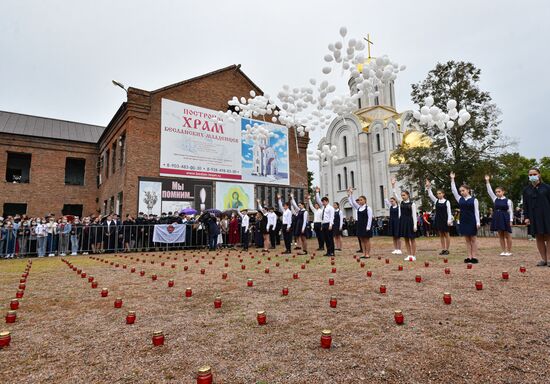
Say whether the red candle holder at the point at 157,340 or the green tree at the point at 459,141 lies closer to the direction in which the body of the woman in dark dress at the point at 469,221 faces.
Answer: the red candle holder

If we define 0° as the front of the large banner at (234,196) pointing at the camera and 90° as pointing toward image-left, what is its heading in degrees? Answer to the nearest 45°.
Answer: approximately 0°

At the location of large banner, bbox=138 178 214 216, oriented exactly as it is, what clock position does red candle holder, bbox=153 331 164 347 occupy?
The red candle holder is roughly at 12 o'clock from the large banner.

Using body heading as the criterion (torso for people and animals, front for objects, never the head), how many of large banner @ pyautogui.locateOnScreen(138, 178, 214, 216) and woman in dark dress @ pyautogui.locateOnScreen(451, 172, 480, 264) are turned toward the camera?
2

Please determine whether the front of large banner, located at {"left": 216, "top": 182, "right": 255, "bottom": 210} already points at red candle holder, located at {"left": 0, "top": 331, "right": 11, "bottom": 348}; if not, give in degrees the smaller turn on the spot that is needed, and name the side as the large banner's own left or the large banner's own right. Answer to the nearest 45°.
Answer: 0° — it already faces it

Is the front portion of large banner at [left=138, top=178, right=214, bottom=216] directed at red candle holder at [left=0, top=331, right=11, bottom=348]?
yes

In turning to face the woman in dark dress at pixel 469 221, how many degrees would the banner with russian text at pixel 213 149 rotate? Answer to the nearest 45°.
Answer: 0° — it already faces them

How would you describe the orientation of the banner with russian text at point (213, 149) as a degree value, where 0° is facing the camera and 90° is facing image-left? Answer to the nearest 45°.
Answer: approximately 315°

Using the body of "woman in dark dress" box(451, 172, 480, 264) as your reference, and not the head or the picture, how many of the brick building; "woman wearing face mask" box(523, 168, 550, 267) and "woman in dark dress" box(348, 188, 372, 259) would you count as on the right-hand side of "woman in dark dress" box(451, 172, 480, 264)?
2

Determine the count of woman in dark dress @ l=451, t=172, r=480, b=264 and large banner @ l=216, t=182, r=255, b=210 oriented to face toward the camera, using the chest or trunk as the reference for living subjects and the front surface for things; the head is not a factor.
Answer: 2

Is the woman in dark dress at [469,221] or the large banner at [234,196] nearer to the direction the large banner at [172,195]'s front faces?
the woman in dark dress
